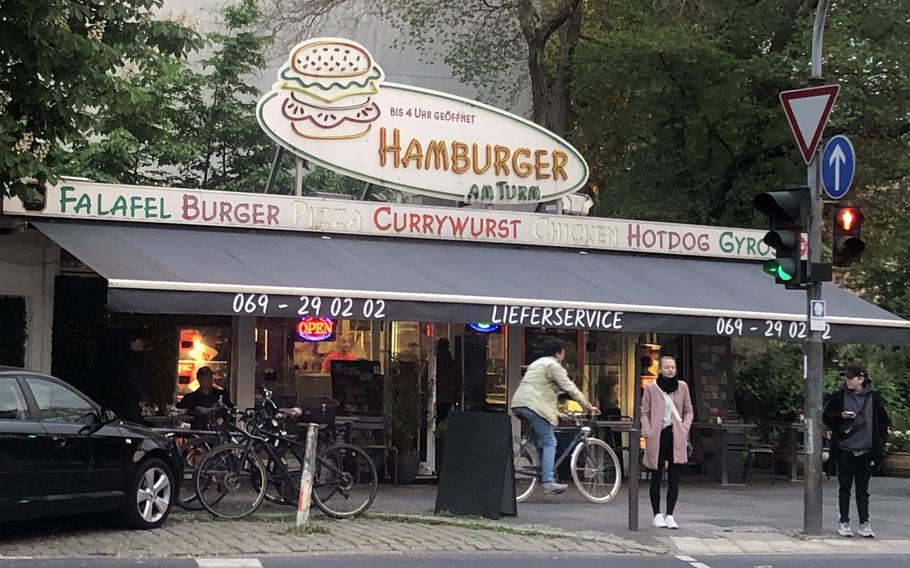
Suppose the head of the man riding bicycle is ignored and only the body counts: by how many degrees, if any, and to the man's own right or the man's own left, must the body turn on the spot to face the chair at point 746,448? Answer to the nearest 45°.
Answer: approximately 45° to the man's own left

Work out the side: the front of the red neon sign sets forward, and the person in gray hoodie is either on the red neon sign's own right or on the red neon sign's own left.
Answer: on the red neon sign's own left

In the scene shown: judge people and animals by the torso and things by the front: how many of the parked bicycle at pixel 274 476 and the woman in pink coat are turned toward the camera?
1

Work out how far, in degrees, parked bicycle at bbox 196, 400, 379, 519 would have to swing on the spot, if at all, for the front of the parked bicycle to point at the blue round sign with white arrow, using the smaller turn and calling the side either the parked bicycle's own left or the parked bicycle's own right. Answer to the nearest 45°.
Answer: approximately 180°

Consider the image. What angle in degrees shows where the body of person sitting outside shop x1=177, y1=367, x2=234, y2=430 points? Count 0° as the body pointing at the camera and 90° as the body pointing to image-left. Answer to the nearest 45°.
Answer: approximately 0°

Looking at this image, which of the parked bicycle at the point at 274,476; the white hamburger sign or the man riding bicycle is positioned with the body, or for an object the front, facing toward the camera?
the white hamburger sign

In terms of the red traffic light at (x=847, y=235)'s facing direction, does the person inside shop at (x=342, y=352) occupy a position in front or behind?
behind

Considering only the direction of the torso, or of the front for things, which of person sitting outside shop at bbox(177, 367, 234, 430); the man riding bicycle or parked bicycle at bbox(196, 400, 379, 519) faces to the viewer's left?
the parked bicycle
